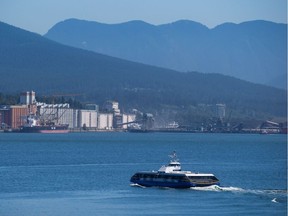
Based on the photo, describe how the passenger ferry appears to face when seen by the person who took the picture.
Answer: facing to the left of the viewer
